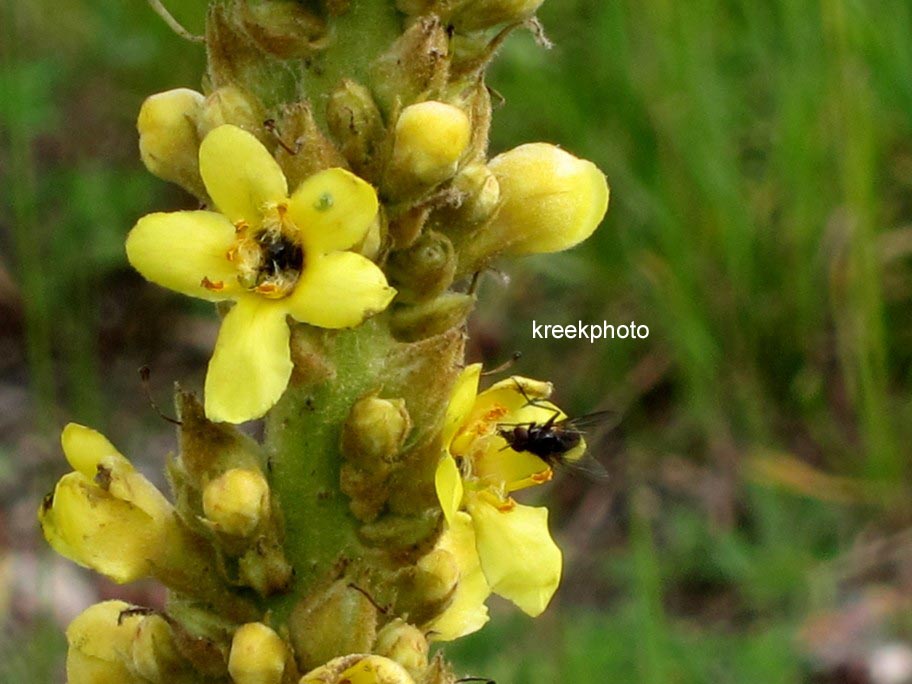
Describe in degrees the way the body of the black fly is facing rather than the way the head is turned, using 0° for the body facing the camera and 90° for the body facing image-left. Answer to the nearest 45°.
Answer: approximately 90°
